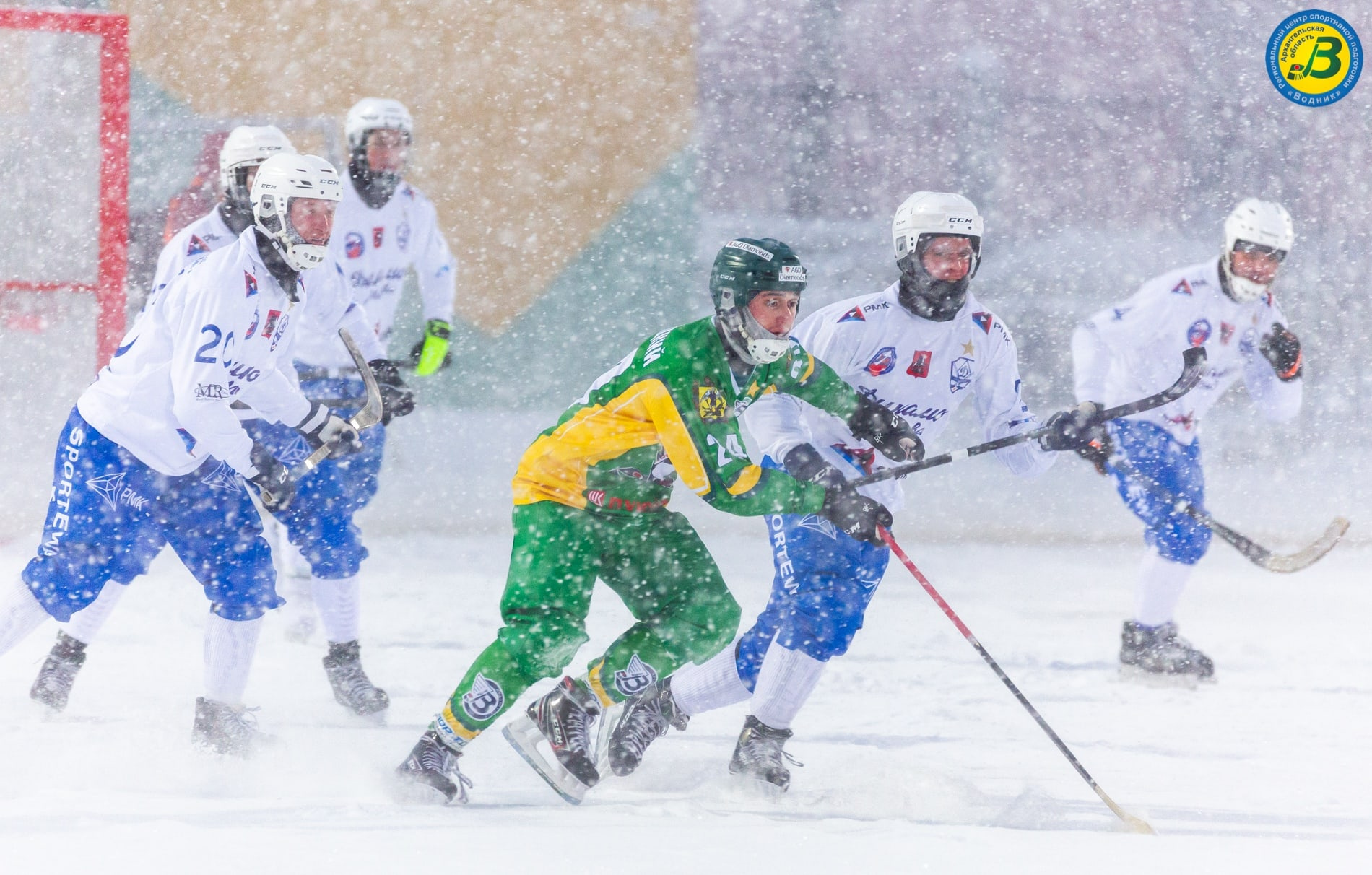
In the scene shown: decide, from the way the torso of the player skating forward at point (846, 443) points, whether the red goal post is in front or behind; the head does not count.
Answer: behind

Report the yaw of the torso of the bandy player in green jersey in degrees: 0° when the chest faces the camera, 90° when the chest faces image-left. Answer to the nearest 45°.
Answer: approximately 315°

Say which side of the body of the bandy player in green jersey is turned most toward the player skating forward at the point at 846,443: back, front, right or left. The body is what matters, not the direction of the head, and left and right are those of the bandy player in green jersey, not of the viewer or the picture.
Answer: left

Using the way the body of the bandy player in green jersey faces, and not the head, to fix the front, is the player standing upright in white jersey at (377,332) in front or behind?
behind
